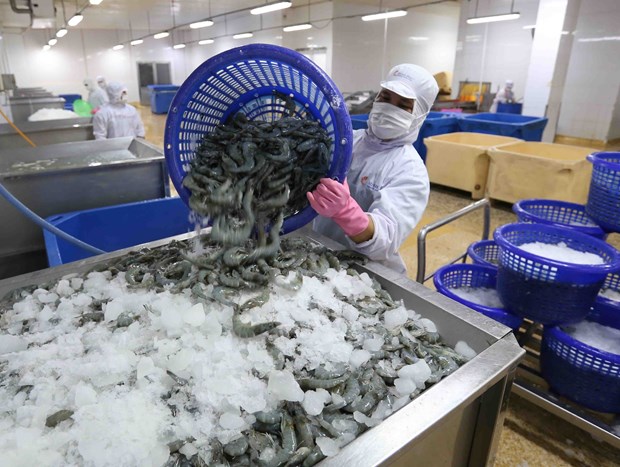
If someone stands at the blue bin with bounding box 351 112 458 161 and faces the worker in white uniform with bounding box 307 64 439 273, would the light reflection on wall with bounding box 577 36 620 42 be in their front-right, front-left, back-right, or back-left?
back-left

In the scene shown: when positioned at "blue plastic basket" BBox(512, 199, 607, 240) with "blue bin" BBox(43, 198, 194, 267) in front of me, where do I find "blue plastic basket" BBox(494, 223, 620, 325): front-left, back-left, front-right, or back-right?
front-left

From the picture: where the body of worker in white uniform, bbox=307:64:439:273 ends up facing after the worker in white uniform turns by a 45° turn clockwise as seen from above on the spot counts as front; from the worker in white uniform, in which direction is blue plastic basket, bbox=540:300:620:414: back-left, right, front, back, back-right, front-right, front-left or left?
back

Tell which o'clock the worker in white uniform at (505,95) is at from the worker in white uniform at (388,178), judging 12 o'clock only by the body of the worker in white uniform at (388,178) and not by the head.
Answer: the worker in white uniform at (505,95) is roughly at 5 o'clock from the worker in white uniform at (388,178).

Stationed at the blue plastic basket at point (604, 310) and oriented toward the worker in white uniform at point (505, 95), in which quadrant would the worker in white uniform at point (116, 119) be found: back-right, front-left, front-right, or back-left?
front-left

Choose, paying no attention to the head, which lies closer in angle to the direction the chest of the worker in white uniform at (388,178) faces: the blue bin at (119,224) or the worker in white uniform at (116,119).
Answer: the blue bin

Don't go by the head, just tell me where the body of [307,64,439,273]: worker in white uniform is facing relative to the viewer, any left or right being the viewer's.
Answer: facing the viewer and to the left of the viewer

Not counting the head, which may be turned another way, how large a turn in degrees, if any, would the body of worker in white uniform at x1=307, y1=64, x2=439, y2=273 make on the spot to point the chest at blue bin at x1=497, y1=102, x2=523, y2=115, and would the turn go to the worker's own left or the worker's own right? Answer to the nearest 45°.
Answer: approximately 135° to the worker's own right

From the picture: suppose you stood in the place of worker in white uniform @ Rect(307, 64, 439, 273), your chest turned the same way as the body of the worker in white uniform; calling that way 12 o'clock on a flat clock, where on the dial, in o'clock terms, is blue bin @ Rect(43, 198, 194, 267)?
The blue bin is roughly at 2 o'clock from the worker in white uniform.

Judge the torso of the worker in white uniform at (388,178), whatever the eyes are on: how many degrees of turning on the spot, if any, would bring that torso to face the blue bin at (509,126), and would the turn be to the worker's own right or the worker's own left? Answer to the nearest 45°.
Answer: approximately 135° to the worker's own right

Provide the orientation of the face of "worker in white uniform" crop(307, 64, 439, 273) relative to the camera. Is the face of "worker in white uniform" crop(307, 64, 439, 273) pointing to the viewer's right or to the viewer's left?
to the viewer's left

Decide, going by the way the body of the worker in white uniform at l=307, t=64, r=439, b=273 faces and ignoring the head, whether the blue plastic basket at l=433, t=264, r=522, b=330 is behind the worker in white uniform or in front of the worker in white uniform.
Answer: behind

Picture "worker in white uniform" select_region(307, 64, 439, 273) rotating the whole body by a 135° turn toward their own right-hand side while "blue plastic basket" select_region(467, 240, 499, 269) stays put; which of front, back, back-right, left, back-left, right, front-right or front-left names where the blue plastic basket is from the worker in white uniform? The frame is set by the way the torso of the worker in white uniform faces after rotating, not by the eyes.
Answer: front-right

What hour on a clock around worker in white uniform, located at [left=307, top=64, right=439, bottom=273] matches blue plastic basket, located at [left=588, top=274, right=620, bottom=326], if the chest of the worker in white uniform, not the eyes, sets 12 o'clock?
The blue plastic basket is roughly at 7 o'clock from the worker in white uniform.

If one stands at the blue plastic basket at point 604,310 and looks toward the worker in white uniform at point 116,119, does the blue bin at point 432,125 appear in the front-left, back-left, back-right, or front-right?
front-right

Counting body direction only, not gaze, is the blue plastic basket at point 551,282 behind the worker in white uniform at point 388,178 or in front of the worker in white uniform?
behind

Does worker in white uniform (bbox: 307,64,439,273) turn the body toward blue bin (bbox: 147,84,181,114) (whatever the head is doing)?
no
